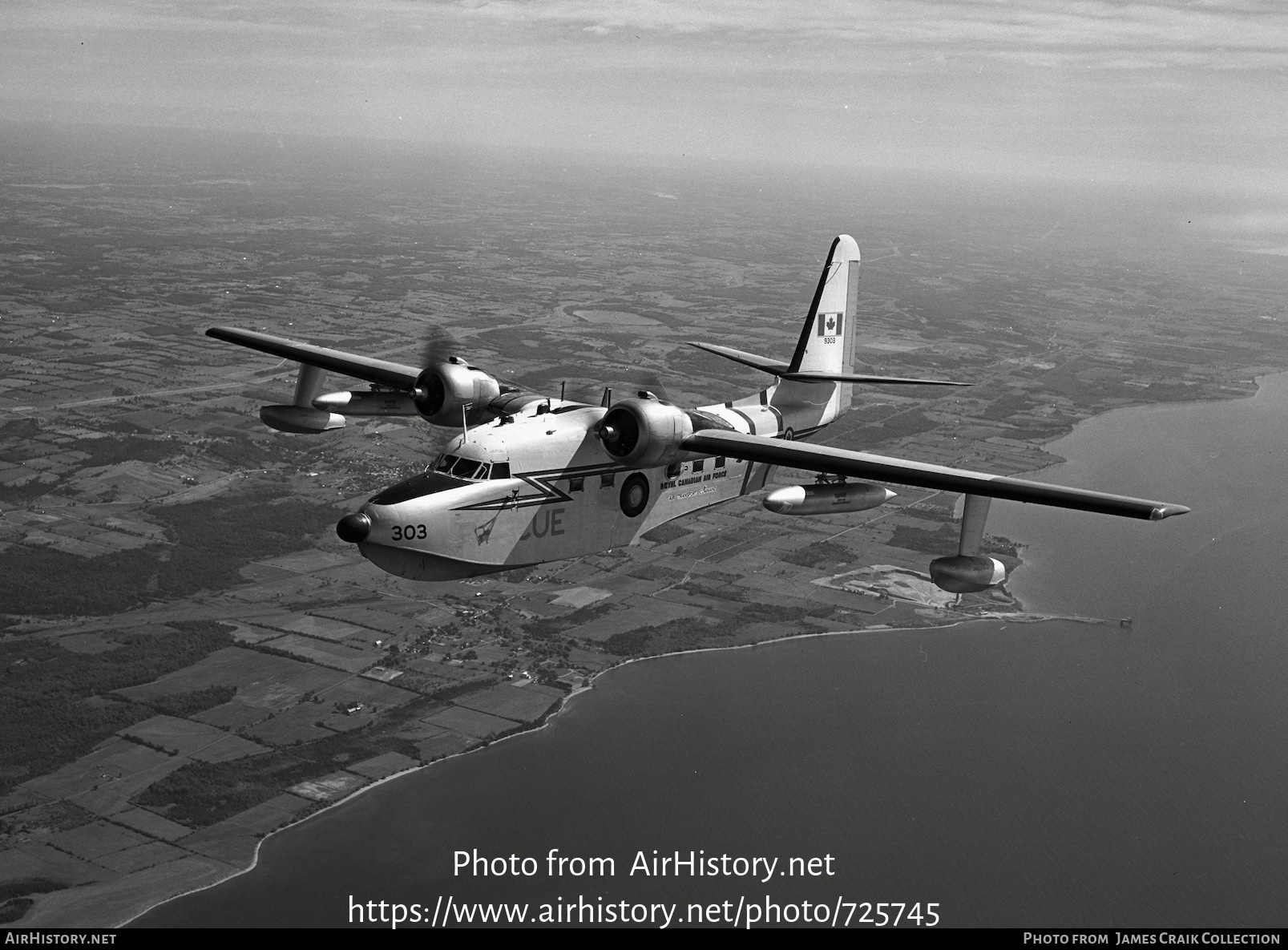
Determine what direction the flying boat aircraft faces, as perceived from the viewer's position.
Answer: facing the viewer and to the left of the viewer
